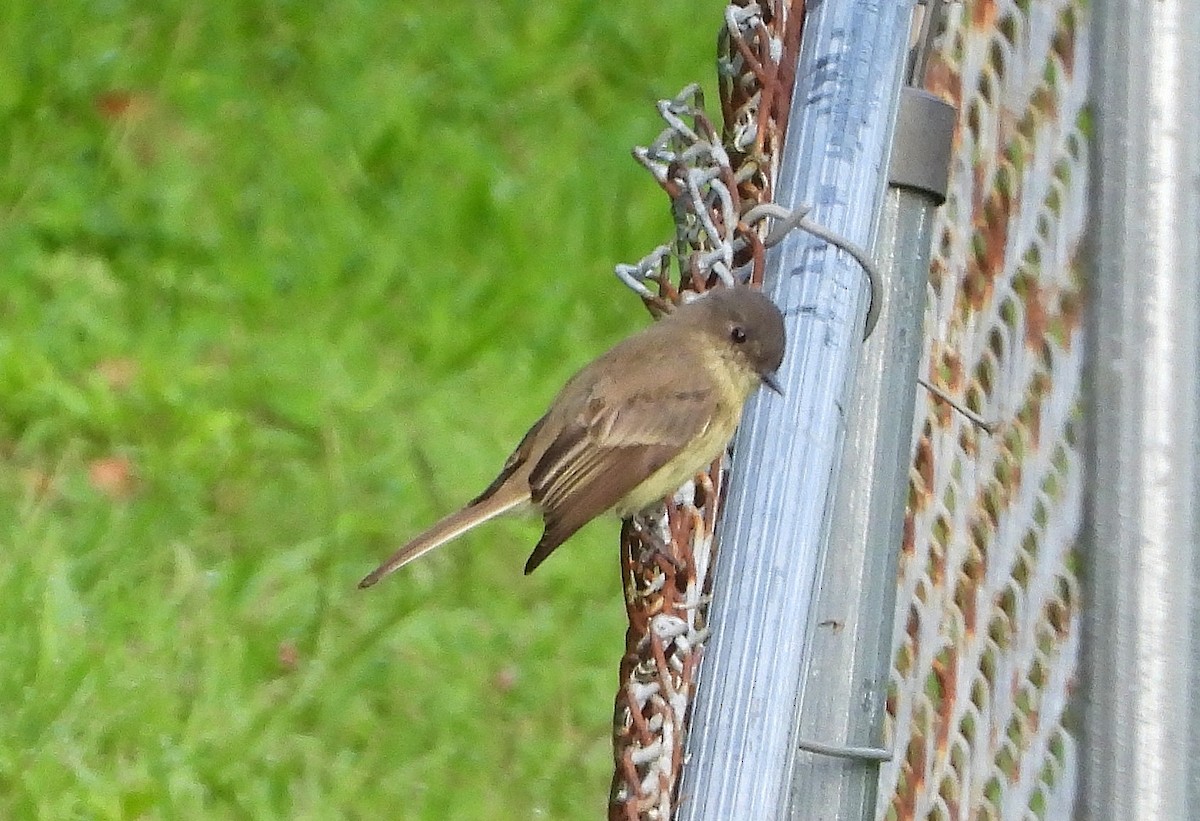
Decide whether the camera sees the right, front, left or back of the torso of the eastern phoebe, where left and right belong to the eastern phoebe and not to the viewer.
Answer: right
